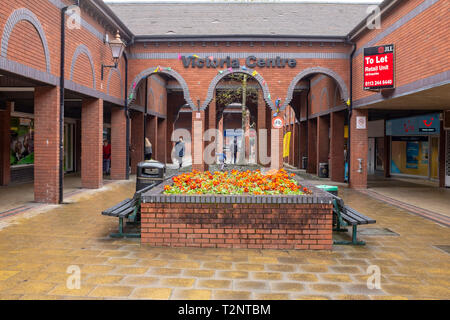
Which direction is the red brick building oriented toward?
toward the camera

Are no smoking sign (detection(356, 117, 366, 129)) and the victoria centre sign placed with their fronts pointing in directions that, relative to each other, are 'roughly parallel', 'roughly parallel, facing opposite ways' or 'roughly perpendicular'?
roughly parallel

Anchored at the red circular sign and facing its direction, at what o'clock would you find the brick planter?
The brick planter is roughly at 12 o'clock from the red circular sign.

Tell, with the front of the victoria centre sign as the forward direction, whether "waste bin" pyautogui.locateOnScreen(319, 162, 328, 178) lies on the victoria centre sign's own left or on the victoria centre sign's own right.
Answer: on the victoria centre sign's own left

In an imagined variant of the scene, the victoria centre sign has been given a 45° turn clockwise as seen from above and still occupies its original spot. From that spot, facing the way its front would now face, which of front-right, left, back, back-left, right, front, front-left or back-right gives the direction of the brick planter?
front-left

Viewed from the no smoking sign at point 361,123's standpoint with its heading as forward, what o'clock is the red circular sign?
The red circular sign is roughly at 3 o'clock from the no smoking sign.

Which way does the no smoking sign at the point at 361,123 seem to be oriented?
toward the camera

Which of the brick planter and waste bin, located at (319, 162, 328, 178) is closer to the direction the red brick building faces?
the brick planter

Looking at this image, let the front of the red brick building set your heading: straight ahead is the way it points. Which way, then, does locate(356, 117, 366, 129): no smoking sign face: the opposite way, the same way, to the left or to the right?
the same way

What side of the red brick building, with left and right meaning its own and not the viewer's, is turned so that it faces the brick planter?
front

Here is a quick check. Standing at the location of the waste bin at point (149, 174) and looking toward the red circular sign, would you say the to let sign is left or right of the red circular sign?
right

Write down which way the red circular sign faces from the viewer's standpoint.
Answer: facing the viewer

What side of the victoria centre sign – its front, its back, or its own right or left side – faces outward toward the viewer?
front
